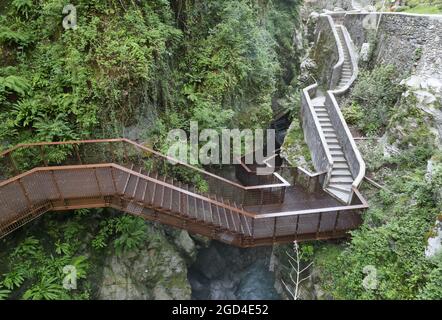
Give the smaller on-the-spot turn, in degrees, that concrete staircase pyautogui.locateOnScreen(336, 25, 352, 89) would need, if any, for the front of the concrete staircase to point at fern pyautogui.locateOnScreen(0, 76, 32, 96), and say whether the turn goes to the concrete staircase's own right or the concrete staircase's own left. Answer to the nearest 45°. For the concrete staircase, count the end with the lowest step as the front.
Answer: approximately 45° to the concrete staircase's own right

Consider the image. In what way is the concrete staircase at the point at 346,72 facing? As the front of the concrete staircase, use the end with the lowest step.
toward the camera

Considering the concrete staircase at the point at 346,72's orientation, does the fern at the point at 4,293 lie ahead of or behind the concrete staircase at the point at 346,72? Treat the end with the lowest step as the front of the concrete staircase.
ahead

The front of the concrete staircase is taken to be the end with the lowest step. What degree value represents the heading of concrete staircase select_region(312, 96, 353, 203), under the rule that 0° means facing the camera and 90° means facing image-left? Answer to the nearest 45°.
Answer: approximately 0°

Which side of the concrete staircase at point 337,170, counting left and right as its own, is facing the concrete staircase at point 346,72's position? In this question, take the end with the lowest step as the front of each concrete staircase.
back

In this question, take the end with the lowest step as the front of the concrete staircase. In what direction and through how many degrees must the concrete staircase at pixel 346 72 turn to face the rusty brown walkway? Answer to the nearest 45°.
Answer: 0° — it already faces it

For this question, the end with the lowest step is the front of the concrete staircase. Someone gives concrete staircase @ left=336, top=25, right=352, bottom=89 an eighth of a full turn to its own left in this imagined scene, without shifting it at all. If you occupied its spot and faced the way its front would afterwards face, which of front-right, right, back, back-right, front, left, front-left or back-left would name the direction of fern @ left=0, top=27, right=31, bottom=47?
right

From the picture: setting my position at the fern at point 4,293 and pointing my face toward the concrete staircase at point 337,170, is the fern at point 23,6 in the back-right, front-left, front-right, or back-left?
front-left

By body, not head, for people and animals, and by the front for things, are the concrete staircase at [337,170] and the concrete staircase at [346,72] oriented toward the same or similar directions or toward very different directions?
same or similar directions

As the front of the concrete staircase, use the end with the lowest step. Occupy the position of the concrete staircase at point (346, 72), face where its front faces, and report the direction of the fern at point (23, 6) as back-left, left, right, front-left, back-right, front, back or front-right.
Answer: front-right
